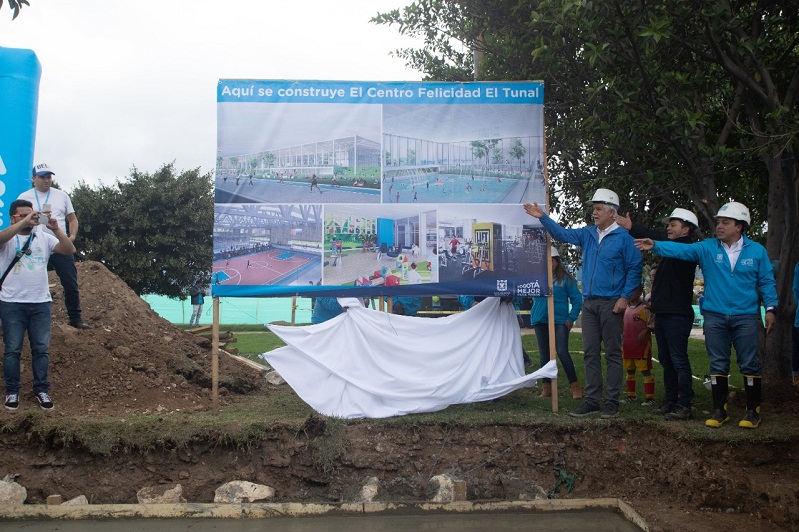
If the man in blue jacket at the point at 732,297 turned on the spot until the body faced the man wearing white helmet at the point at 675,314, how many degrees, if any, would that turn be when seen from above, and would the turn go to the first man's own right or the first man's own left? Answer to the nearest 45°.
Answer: approximately 90° to the first man's own right

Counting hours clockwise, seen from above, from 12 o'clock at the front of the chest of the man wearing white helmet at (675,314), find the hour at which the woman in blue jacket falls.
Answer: The woman in blue jacket is roughly at 3 o'clock from the man wearing white helmet.

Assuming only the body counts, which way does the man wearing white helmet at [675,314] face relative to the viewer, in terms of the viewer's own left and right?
facing the viewer and to the left of the viewer

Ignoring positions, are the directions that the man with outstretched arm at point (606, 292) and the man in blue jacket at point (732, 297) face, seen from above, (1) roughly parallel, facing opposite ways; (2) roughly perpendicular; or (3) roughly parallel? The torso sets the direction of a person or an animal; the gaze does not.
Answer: roughly parallel

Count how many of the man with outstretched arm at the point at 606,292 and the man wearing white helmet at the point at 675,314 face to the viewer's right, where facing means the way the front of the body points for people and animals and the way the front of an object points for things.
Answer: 0

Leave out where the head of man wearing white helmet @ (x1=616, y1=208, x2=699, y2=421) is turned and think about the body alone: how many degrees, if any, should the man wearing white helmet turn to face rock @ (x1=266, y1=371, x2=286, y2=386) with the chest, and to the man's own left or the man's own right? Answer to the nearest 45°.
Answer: approximately 45° to the man's own right

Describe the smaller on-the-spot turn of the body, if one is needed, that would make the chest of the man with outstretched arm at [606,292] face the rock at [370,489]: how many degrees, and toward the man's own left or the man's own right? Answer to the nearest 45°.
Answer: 0° — they already face it

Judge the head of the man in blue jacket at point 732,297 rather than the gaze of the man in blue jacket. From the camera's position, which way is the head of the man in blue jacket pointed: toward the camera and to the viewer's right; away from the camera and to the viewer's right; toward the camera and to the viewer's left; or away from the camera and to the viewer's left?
toward the camera and to the viewer's left

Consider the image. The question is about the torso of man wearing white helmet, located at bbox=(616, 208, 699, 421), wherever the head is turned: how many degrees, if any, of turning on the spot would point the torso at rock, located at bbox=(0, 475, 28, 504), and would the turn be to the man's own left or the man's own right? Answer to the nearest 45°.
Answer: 0° — they already face it
